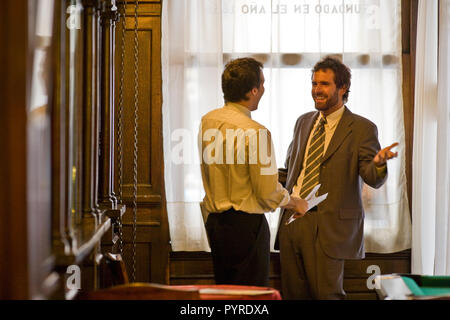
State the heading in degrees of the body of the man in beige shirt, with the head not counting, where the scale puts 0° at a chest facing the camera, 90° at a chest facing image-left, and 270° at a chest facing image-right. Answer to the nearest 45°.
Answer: approximately 225°

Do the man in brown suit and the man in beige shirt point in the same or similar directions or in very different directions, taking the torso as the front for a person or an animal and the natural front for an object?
very different directions

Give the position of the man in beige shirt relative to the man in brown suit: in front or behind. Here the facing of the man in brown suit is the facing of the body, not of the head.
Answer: in front

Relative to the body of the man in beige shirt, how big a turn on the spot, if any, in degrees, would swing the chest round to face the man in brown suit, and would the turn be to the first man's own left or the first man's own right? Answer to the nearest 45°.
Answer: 0° — they already face them

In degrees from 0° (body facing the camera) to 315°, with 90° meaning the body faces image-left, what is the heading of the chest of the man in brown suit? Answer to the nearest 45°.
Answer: approximately 45°

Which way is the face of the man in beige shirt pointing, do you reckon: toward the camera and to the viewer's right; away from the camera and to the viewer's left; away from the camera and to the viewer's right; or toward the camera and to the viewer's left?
away from the camera and to the viewer's right
